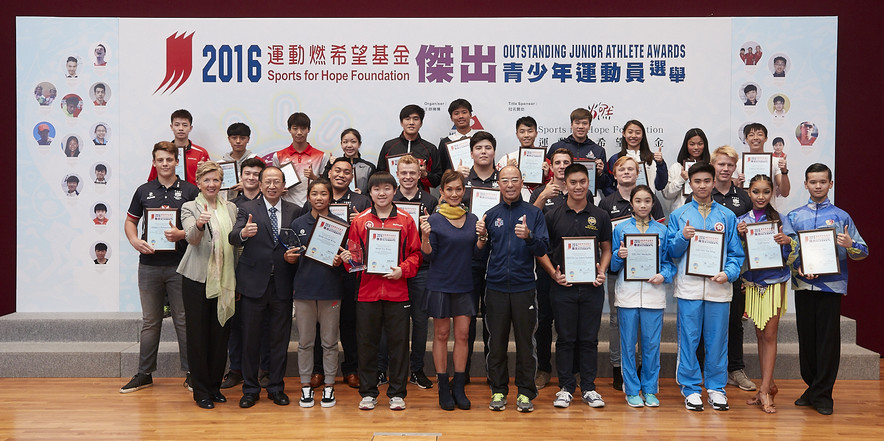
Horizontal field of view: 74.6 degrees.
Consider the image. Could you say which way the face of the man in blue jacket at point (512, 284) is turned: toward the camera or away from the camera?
toward the camera

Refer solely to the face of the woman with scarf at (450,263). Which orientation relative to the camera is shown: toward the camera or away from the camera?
toward the camera

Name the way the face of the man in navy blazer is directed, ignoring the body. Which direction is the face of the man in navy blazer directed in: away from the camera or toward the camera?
toward the camera

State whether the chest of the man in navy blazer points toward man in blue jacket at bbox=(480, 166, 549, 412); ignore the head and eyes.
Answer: no

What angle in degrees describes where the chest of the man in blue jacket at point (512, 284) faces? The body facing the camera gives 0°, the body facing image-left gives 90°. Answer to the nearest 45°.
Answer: approximately 0°

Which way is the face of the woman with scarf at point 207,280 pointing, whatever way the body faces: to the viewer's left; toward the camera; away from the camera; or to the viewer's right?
toward the camera

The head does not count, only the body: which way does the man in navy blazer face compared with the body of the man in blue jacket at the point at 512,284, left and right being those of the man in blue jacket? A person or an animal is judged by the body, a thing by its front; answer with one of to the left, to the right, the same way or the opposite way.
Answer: the same way

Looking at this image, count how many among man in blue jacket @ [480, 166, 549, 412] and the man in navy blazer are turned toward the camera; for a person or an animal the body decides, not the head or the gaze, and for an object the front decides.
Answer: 2

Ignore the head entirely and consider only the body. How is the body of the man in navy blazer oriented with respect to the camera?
toward the camera

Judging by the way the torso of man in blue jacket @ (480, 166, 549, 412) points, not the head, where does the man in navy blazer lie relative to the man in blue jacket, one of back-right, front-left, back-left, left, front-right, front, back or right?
right

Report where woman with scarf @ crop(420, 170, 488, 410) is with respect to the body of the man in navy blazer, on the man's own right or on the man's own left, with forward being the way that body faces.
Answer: on the man's own left

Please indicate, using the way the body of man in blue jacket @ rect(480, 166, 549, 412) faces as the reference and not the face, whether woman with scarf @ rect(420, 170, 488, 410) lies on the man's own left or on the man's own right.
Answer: on the man's own right
